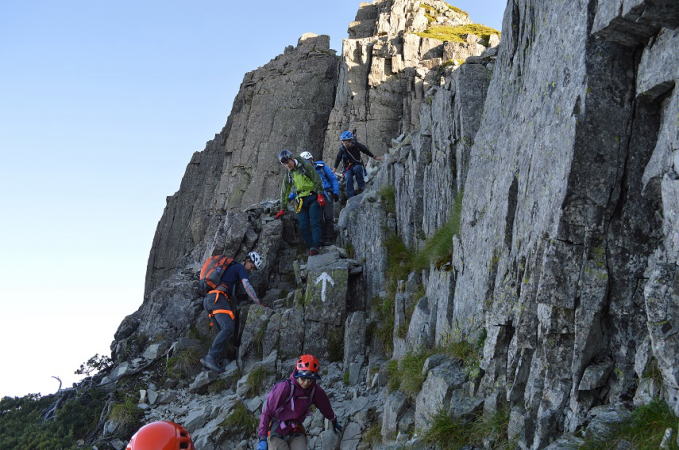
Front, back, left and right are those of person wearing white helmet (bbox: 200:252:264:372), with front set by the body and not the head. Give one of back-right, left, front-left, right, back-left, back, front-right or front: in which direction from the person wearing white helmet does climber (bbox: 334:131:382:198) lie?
front-left

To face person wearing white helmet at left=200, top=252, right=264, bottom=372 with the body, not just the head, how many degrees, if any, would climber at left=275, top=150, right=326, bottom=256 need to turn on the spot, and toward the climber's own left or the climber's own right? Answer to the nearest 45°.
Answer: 0° — they already face them

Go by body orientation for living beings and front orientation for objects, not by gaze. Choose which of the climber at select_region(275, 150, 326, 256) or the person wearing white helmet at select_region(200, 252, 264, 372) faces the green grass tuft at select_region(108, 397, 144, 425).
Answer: the climber

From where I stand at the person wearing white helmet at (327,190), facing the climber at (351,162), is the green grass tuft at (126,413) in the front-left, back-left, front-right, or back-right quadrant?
back-left

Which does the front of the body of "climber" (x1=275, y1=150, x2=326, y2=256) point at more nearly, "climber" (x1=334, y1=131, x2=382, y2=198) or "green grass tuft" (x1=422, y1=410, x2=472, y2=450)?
the green grass tuft

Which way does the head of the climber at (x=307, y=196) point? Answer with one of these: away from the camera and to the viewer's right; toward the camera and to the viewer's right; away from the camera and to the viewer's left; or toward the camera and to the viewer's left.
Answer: toward the camera and to the viewer's left

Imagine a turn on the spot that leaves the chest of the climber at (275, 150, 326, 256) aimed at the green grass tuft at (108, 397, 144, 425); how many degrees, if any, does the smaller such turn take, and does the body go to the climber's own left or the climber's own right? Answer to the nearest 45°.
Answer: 0° — they already face it

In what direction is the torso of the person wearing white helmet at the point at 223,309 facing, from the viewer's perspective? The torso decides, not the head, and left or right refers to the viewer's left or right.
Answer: facing to the right of the viewer

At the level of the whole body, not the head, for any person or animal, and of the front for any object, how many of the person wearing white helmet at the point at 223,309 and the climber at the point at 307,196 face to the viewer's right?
1

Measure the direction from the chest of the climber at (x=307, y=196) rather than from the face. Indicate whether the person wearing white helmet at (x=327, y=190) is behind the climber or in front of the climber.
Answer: behind

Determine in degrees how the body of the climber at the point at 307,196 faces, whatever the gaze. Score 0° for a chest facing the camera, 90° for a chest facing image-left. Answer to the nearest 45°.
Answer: approximately 45°
